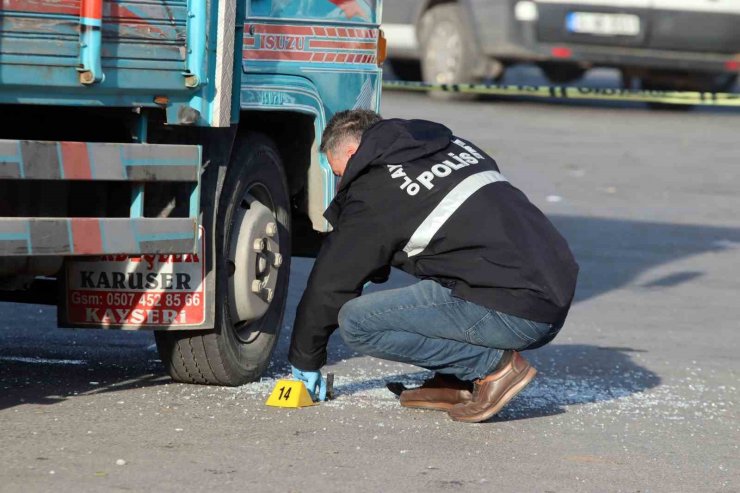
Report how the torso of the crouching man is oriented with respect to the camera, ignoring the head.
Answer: to the viewer's left

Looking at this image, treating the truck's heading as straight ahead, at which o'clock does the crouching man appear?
The crouching man is roughly at 2 o'clock from the truck.

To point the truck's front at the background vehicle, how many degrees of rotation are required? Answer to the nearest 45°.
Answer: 0° — it already faces it

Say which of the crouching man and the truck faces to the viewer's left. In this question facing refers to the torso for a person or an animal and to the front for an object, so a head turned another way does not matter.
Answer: the crouching man

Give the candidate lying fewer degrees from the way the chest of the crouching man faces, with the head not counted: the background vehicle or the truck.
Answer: the truck

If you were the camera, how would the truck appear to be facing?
facing away from the viewer and to the right of the viewer

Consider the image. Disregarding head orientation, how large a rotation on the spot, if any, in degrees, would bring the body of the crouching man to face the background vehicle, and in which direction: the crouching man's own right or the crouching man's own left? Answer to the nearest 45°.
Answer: approximately 90° to the crouching man's own right

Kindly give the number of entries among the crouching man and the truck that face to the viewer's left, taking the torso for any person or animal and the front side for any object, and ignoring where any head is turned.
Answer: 1
